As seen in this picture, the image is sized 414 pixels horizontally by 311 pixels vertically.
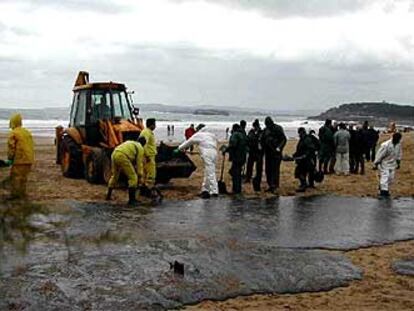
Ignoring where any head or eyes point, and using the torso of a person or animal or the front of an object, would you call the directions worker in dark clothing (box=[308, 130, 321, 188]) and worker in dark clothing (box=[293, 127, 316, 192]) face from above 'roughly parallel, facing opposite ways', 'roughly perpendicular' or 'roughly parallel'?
roughly parallel

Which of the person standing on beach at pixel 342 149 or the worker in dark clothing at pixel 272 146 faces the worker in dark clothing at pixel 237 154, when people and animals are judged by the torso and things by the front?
the worker in dark clothing at pixel 272 146

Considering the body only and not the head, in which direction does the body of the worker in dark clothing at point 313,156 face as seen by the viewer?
to the viewer's left

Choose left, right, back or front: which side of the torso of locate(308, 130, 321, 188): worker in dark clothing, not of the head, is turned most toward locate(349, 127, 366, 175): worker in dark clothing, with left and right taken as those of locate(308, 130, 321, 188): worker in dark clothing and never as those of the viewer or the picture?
right

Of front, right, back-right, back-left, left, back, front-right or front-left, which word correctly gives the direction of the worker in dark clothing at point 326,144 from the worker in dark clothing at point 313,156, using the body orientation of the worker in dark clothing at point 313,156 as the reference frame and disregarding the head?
right

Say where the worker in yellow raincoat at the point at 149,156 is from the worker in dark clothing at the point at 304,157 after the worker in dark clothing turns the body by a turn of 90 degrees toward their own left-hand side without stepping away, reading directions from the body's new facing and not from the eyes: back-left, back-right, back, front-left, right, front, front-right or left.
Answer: front-right

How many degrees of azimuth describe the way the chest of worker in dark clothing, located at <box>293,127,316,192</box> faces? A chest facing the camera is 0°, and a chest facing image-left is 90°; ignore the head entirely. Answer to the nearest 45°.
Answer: approximately 90°

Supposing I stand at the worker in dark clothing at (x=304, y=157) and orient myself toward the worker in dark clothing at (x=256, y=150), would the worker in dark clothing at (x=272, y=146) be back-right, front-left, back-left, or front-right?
front-left
